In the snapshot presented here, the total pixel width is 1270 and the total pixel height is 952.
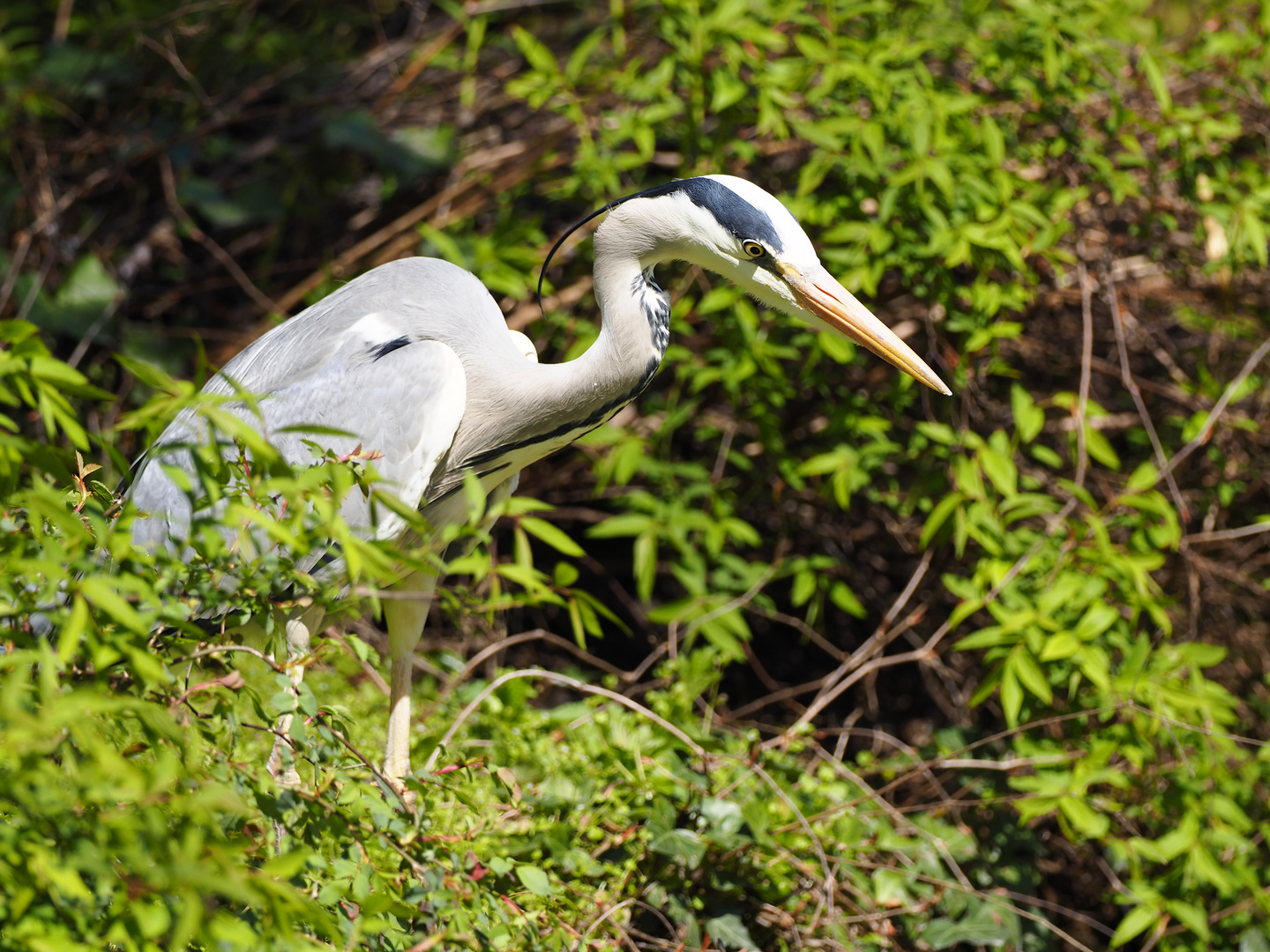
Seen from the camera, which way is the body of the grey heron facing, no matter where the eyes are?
to the viewer's right

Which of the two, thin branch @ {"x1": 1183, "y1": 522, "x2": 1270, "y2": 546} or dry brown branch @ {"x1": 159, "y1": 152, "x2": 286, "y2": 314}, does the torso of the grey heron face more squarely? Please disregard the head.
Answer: the thin branch

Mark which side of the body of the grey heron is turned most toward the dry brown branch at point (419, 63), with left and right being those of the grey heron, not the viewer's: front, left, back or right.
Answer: left

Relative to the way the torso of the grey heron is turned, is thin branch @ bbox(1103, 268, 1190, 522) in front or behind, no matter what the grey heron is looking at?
in front

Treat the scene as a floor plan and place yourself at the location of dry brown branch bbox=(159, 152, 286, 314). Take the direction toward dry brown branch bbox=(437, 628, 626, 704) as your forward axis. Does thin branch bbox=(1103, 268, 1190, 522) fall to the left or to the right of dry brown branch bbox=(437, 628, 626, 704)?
left
